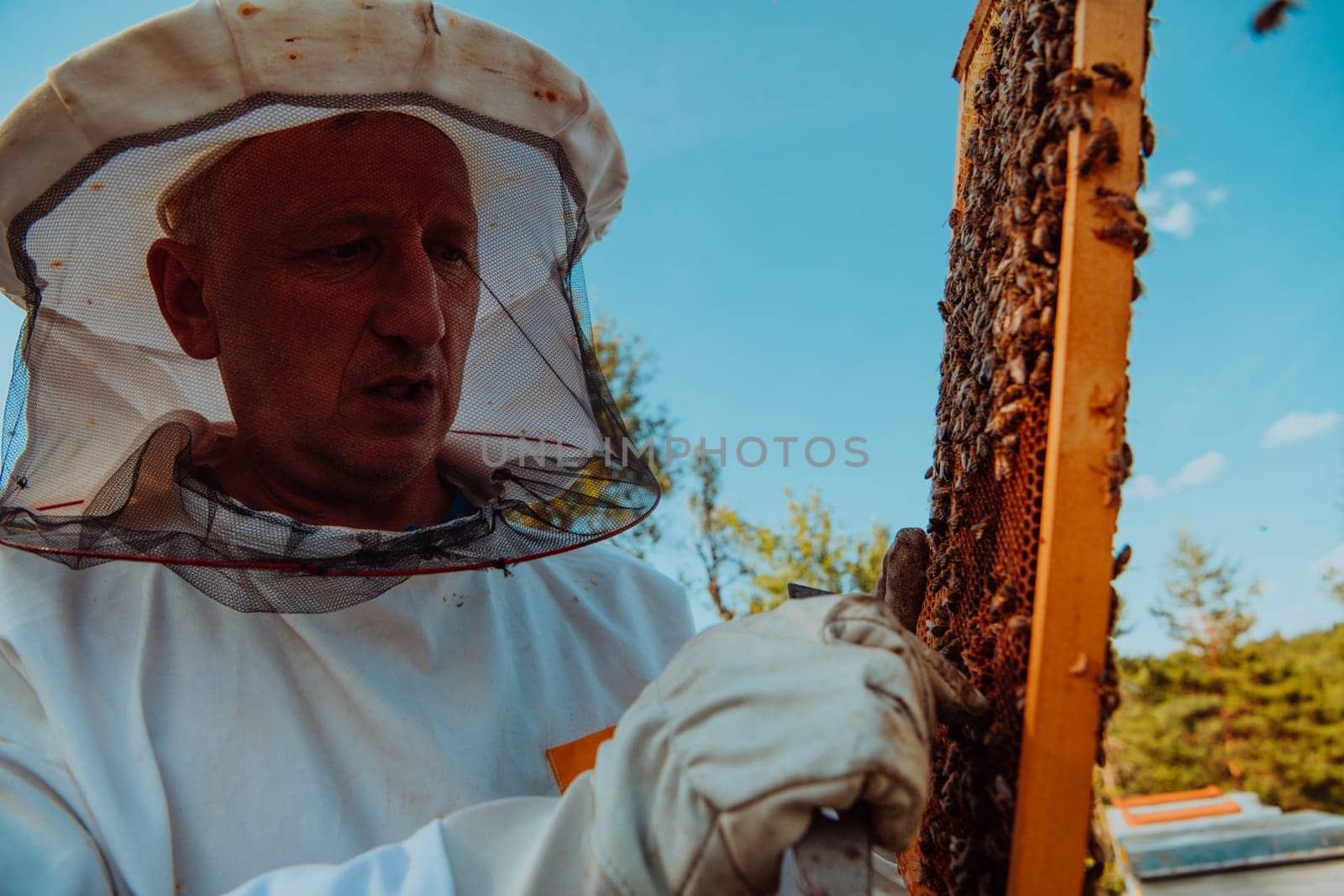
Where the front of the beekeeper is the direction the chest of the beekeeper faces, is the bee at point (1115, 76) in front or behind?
in front

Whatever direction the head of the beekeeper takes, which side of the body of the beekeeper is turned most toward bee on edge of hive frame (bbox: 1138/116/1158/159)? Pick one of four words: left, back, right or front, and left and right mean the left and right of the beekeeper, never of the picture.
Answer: front

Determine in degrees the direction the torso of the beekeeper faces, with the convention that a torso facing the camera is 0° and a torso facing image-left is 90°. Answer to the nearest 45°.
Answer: approximately 315°

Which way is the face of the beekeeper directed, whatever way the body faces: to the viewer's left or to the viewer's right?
to the viewer's right

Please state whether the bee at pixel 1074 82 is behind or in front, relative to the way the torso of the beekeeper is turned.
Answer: in front

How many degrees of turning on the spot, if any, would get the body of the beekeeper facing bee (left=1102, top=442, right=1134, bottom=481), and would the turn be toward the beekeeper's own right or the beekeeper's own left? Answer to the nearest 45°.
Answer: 0° — they already face it

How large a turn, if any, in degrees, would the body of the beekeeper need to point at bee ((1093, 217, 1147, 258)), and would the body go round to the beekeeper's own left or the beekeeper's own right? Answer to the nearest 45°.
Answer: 0° — they already face it
